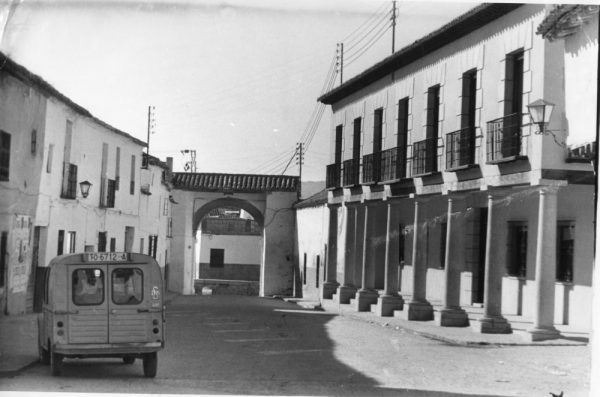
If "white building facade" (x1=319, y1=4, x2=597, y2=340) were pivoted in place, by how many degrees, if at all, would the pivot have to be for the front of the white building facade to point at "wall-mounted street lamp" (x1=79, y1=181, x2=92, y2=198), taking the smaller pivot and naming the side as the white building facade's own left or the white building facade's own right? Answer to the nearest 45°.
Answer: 0° — it already faces it

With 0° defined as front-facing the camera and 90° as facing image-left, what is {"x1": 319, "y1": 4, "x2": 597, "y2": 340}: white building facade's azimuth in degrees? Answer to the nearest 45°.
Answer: approximately 45°

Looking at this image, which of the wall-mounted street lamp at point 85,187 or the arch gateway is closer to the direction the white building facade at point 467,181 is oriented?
the wall-mounted street lamp

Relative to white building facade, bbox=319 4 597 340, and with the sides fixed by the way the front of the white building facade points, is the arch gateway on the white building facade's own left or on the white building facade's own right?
on the white building facade's own right
